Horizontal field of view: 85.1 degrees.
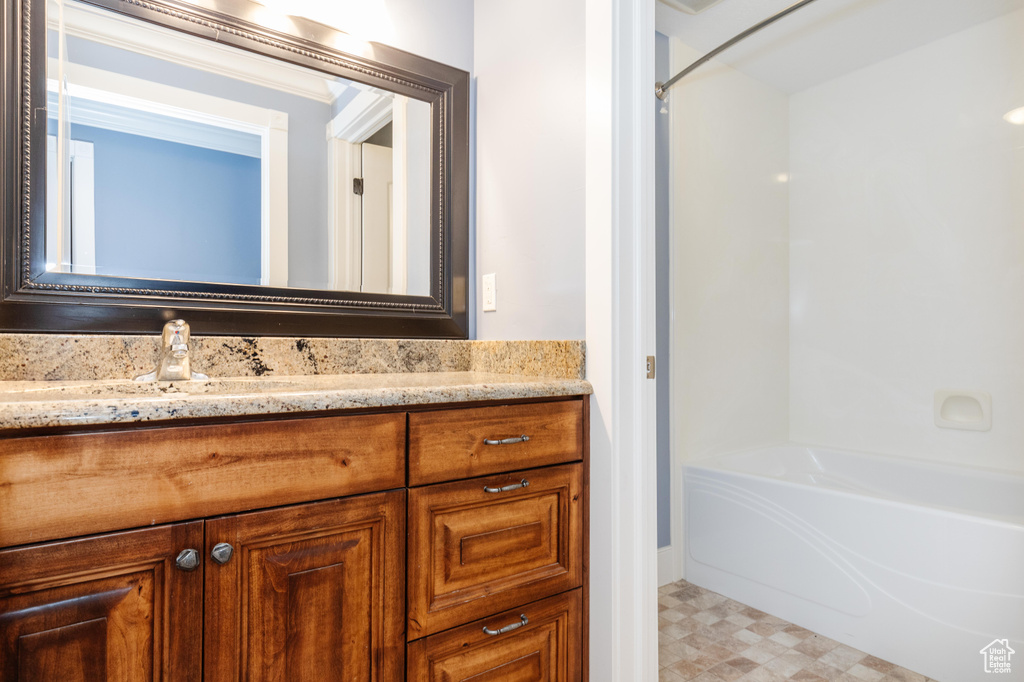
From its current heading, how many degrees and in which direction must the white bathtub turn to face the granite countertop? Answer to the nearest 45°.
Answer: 0° — it already faces it

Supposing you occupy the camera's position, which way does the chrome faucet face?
facing the viewer

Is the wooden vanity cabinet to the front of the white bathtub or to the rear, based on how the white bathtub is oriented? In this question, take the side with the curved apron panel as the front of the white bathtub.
to the front

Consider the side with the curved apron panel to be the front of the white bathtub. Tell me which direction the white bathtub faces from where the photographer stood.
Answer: facing the viewer and to the left of the viewer

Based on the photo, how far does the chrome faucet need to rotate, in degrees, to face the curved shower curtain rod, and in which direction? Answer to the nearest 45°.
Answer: approximately 90° to its left

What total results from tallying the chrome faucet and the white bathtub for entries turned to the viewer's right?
0
